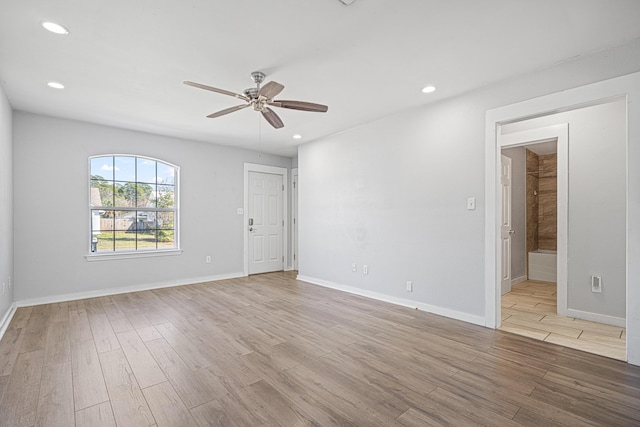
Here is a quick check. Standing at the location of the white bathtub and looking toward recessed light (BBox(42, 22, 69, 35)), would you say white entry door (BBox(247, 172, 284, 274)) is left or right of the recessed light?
right

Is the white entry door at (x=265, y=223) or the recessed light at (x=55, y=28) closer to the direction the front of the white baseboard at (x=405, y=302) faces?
the recessed light

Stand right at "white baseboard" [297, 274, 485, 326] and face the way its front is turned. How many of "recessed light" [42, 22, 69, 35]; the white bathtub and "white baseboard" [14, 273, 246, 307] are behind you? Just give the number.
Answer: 1

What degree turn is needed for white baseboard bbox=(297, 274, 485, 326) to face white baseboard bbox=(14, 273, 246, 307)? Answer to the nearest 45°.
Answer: approximately 45° to its right

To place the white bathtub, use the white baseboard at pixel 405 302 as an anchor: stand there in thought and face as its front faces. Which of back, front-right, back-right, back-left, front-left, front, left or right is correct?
back

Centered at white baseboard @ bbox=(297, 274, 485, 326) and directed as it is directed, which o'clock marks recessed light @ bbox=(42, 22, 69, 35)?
The recessed light is roughly at 12 o'clock from the white baseboard.

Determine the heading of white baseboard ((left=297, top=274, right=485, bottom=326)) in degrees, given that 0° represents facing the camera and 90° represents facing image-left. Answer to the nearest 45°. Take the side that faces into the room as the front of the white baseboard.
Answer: approximately 45°

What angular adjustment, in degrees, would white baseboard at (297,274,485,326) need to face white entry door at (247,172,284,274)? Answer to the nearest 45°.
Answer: approximately 90° to its right

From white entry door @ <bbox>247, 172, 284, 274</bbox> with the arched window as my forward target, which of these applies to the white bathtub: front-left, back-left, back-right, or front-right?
back-left

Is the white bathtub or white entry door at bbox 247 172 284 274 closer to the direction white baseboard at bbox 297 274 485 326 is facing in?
the white entry door

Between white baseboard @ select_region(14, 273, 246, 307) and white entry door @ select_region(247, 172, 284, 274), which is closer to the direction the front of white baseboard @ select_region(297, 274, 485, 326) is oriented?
the white baseboard
